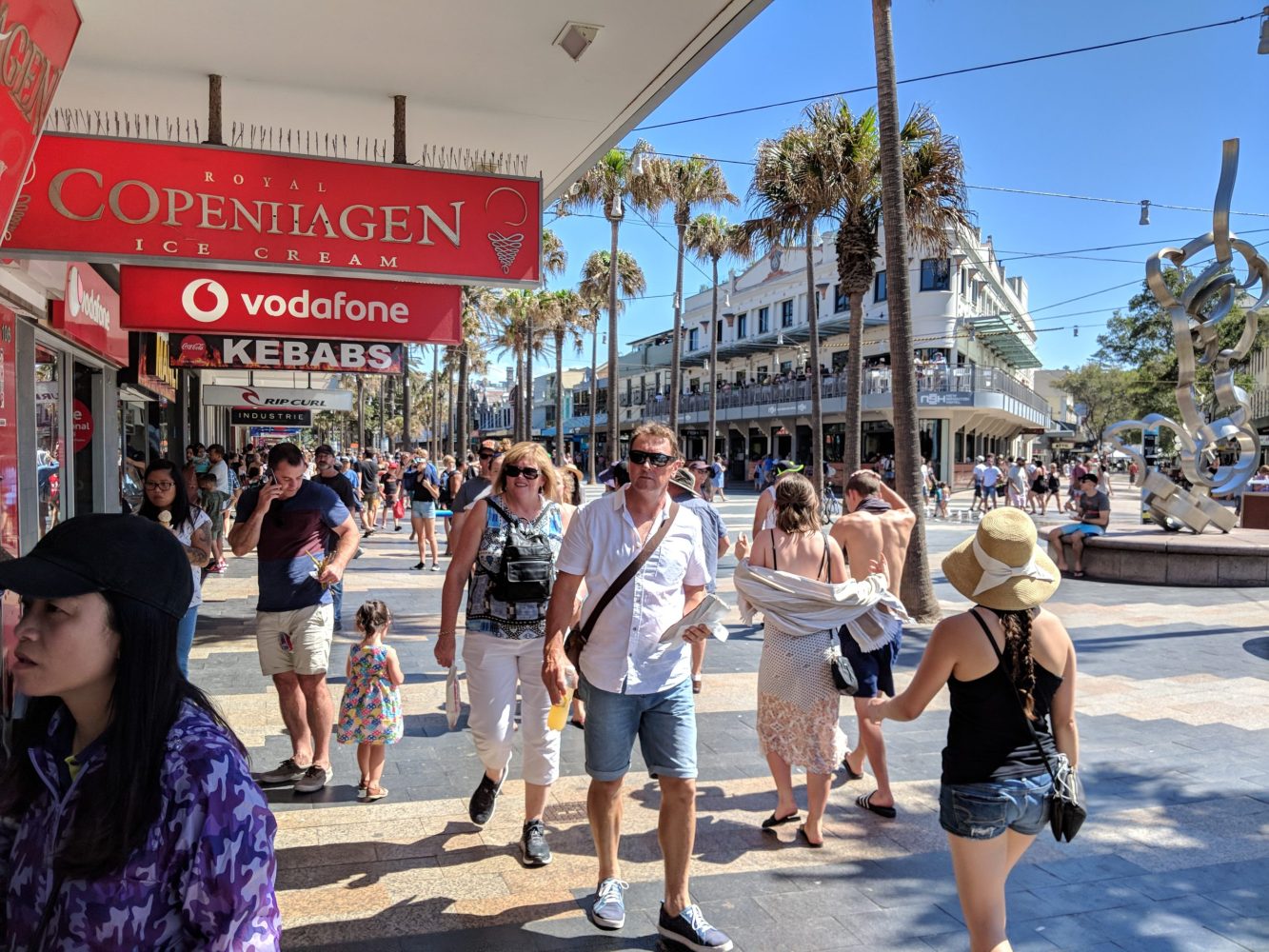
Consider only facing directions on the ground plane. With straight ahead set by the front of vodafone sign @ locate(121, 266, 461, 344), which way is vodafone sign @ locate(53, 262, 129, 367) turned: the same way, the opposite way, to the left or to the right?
to the left

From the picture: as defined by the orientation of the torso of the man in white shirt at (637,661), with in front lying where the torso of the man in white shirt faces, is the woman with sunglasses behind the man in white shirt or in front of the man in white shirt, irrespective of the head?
behind

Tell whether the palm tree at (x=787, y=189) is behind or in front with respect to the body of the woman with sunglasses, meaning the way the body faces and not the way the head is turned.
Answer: behind

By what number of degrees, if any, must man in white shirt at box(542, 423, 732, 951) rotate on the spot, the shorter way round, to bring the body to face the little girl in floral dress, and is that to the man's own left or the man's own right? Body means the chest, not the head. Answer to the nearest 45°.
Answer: approximately 135° to the man's own right

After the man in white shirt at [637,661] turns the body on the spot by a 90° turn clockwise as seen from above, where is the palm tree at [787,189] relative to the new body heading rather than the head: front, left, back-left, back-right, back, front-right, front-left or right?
right

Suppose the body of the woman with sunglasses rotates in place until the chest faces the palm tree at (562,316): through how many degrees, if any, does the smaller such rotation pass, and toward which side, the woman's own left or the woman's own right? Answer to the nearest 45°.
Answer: approximately 180°

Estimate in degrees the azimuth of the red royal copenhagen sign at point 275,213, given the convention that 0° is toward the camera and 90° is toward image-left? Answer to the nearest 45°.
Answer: approximately 0°

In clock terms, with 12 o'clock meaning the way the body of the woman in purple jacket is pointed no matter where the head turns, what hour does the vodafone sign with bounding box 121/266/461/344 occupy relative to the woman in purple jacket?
The vodafone sign is roughly at 5 o'clock from the woman in purple jacket.

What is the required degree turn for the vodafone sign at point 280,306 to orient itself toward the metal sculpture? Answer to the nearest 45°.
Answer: approximately 135° to its left

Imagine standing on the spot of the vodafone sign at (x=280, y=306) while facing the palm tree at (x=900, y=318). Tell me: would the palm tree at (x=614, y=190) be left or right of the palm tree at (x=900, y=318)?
left

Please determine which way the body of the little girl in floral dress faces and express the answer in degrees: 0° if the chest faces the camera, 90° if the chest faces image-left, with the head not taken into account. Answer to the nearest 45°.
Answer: approximately 225°
